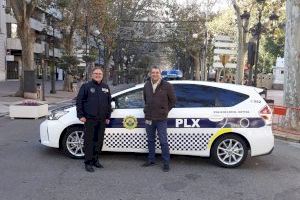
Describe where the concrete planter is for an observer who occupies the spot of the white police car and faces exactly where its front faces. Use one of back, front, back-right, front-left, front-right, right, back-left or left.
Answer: front-right

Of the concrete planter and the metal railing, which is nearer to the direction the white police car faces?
the concrete planter

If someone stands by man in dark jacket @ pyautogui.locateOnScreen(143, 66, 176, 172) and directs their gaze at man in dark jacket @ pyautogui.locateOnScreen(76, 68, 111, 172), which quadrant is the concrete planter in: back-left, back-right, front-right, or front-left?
front-right

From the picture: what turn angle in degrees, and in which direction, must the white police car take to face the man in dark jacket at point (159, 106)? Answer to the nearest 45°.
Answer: approximately 45° to its left

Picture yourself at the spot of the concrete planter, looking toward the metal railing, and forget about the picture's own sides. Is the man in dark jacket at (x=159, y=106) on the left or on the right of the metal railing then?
right

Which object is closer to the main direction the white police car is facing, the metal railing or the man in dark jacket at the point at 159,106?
the man in dark jacket

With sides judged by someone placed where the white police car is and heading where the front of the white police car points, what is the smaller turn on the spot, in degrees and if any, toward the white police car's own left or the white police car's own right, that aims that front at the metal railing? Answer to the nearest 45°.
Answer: approximately 135° to the white police car's own right

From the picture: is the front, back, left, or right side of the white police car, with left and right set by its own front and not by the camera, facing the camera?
left

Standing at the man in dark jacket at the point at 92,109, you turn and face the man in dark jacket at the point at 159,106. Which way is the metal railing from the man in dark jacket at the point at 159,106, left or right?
left
